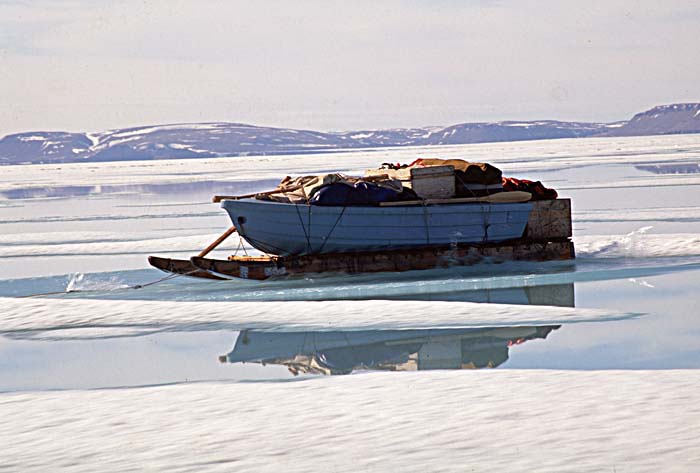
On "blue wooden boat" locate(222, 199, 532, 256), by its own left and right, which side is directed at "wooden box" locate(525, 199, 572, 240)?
back

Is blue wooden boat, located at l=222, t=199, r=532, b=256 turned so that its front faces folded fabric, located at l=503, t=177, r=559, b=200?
no

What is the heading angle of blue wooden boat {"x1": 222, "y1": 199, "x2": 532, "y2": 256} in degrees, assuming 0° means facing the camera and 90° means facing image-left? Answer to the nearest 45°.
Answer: approximately 90°
